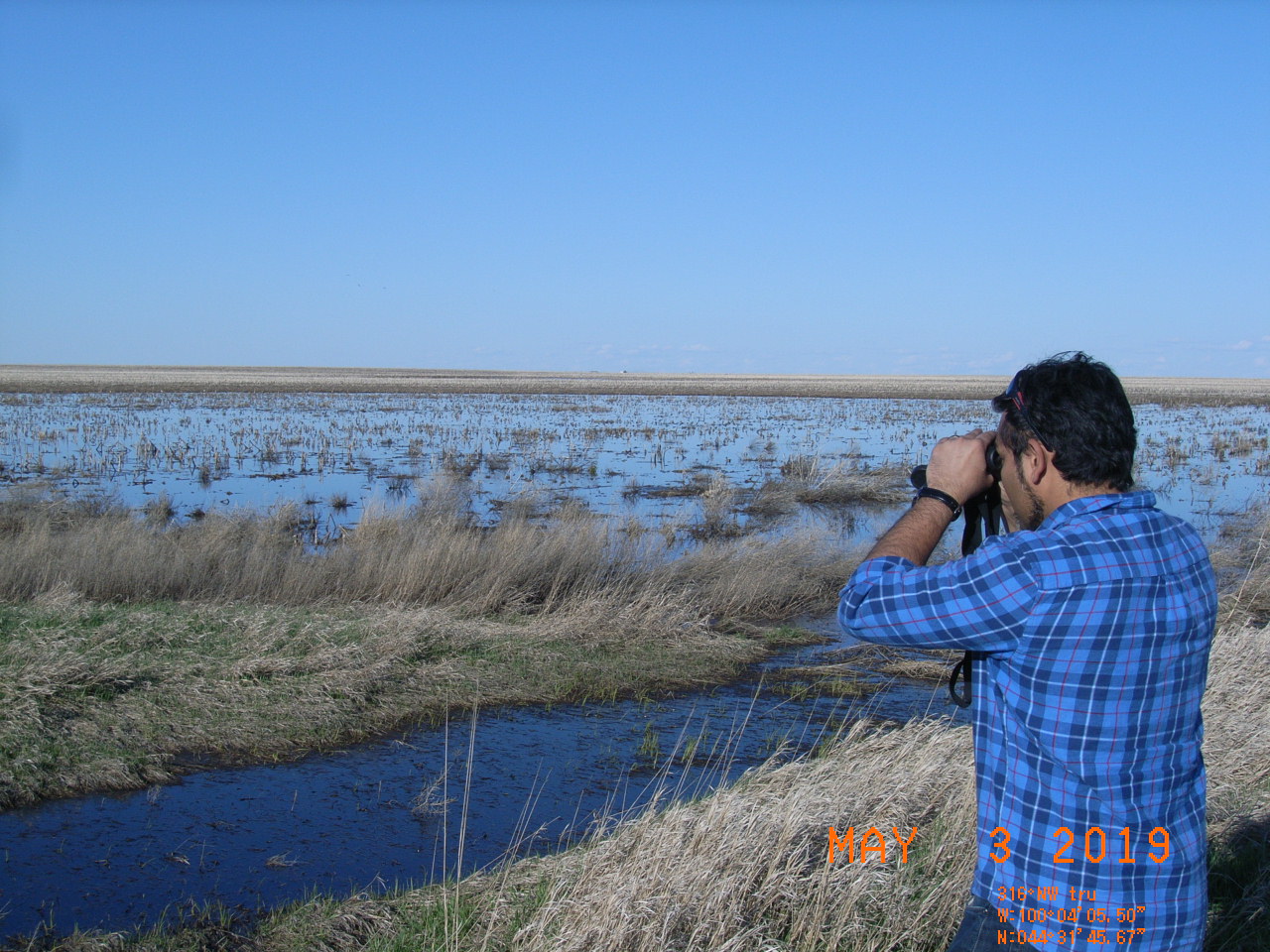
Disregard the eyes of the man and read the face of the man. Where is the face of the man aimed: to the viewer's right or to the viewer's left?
to the viewer's left

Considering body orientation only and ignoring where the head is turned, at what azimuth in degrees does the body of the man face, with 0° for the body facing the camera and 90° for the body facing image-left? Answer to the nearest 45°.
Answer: approximately 135°
